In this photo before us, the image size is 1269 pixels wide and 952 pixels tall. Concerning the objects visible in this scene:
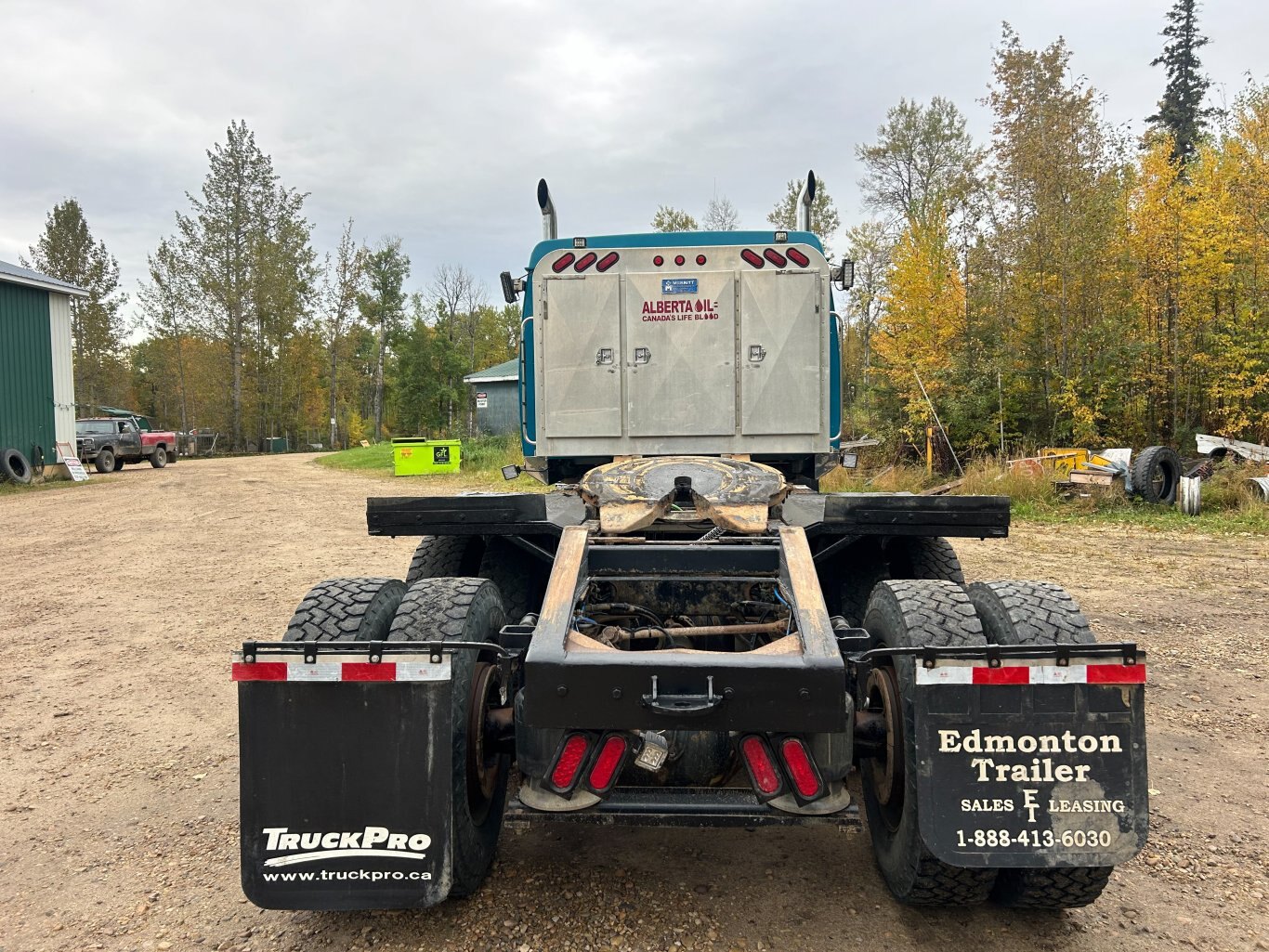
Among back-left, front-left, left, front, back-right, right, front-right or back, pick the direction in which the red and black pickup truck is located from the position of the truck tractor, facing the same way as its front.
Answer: front-left

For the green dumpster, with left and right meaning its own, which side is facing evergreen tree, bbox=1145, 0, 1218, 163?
left

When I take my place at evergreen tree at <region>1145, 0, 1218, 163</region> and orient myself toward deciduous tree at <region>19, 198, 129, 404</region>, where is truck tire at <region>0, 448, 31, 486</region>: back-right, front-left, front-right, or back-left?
front-left

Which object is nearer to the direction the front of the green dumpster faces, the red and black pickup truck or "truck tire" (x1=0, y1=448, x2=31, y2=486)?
the truck tire

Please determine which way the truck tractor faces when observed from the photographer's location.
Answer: facing away from the viewer

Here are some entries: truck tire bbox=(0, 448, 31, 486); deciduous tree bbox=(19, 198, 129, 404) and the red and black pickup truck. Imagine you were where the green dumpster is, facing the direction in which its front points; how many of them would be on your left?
0

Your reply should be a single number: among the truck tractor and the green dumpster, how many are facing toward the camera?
1

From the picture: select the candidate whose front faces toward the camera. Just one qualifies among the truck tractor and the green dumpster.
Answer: the green dumpster

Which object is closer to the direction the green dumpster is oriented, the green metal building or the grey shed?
the green metal building

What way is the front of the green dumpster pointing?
toward the camera

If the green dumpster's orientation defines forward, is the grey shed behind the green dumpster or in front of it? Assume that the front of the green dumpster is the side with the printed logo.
behind

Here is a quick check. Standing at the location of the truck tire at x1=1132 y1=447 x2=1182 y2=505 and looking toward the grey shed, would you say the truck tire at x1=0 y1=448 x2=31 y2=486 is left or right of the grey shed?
left

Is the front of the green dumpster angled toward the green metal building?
no

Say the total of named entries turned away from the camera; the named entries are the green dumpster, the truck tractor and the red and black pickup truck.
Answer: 1

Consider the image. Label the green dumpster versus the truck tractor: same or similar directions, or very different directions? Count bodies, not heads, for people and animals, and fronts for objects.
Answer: very different directions

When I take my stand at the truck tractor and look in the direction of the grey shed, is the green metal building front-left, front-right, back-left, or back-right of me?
front-left

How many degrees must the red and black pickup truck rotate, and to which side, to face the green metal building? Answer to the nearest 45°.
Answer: approximately 45° to its left

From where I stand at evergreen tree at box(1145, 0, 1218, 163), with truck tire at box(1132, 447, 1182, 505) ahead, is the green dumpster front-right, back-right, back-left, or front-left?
front-right

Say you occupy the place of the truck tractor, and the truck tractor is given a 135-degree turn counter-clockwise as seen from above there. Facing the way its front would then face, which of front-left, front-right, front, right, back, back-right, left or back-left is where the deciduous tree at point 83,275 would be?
right
